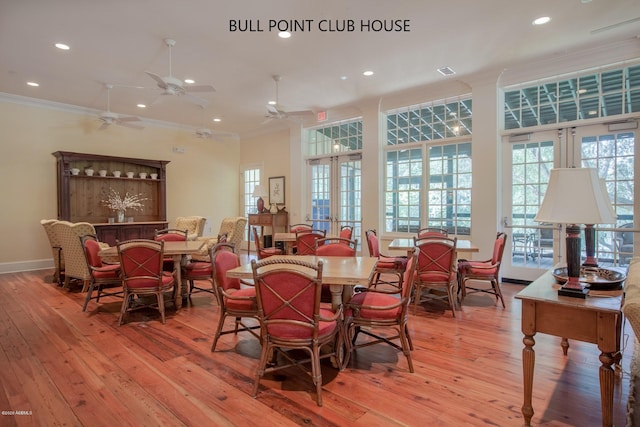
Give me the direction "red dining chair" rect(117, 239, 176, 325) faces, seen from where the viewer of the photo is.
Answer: facing away from the viewer and to the right of the viewer

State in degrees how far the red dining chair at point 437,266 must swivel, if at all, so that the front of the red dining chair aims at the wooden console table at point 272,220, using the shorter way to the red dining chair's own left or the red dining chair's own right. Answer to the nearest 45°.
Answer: approximately 45° to the red dining chair's own left

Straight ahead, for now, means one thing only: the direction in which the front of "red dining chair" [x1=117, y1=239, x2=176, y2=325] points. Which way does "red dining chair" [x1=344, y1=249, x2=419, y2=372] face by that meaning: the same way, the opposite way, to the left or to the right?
to the left

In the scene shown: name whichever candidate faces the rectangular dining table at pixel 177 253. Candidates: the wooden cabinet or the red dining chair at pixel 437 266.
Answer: the wooden cabinet

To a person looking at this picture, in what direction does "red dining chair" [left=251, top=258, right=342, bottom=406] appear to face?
facing away from the viewer and to the right of the viewer

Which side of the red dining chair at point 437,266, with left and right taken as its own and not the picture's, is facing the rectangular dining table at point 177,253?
left

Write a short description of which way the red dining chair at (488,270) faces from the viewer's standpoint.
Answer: facing to the left of the viewer

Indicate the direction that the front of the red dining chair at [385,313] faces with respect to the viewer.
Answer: facing to the left of the viewer

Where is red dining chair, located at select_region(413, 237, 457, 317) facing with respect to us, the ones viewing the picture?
facing away from the viewer

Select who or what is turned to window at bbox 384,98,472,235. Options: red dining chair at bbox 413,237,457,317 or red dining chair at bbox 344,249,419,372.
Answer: red dining chair at bbox 413,237,457,317

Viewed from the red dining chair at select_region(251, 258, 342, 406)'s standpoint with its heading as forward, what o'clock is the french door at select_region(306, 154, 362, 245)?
The french door is roughly at 11 o'clock from the red dining chair.
